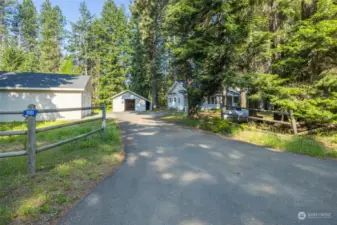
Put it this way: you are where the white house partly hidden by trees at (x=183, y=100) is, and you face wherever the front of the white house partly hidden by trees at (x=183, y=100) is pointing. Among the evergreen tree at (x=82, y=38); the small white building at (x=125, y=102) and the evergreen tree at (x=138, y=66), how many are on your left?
0

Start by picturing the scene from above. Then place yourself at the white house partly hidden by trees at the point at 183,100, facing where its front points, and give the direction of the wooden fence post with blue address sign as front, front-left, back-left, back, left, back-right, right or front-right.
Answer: front

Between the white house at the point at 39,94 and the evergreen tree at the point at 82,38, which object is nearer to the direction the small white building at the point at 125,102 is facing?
the white house

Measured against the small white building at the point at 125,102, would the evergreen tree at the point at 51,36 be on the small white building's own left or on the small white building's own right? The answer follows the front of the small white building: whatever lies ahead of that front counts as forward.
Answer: on the small white building's own right

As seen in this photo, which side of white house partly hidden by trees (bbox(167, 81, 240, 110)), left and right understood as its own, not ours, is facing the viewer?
front

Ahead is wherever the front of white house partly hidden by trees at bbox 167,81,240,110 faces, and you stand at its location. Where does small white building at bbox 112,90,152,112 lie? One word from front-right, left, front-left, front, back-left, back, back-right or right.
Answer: right

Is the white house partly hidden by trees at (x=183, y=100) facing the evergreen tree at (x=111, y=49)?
no

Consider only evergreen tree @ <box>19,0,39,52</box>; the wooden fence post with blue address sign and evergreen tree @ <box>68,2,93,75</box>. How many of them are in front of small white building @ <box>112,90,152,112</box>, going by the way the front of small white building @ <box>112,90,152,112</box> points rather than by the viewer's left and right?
1

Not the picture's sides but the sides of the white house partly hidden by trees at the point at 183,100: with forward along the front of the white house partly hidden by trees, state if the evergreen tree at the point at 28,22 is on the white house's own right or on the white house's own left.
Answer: on the white house's own right

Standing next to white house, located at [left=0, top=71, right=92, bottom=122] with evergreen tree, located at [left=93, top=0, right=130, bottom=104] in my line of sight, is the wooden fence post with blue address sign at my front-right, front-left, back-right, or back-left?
back-right

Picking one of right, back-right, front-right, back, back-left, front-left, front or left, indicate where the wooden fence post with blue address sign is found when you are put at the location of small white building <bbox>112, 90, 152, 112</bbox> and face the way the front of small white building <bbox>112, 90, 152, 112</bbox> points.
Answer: front

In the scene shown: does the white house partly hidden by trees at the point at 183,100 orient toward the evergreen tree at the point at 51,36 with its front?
no

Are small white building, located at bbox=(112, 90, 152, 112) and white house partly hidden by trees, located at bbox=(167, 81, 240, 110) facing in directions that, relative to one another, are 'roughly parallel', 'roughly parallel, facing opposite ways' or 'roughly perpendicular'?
roughly parallel

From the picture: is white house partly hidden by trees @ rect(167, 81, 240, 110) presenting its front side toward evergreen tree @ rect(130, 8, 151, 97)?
no
